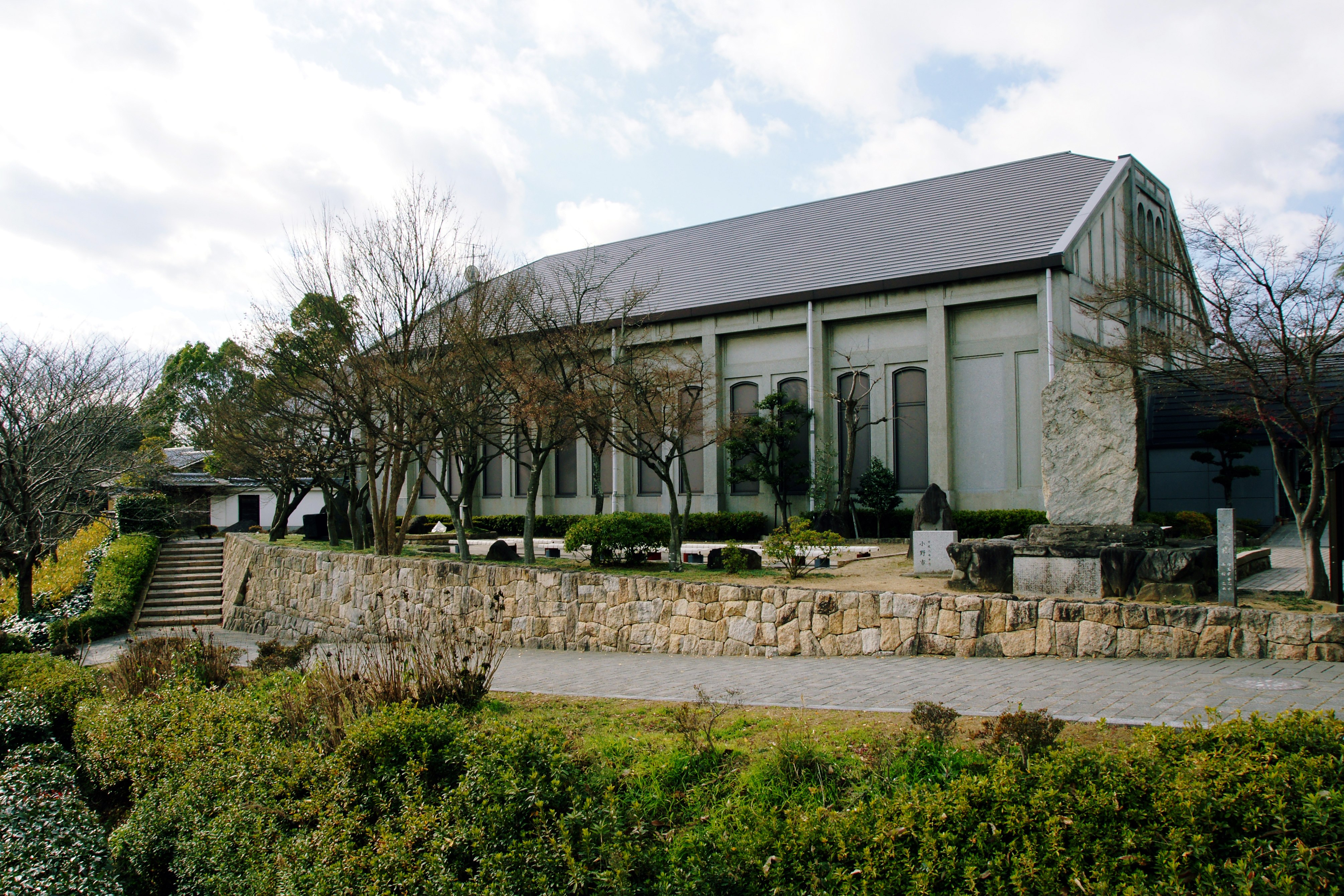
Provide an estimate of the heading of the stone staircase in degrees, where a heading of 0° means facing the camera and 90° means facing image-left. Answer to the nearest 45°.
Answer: approximately 0°

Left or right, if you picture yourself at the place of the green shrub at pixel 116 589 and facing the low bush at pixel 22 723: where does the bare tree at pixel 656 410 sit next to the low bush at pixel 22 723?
left

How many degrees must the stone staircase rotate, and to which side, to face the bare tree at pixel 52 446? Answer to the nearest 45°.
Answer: approximately 45° to its right

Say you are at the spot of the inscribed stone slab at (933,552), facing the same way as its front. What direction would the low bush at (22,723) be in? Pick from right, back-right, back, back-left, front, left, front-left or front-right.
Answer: front-right

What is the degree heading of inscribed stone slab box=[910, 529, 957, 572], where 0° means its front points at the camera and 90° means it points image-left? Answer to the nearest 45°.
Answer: approximately 0°

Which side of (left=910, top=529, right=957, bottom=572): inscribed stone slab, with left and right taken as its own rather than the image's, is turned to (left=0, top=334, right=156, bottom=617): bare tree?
right

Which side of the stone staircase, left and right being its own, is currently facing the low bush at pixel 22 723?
front

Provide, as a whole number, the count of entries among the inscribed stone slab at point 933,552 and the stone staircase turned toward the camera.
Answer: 2

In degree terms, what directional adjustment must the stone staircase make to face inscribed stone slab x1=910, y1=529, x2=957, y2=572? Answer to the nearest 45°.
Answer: approximately 45° to its left

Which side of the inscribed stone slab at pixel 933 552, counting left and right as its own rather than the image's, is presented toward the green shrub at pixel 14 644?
right

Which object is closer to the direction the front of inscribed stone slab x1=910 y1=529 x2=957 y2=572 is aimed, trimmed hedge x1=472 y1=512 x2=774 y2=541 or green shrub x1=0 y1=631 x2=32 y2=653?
the green shrub
